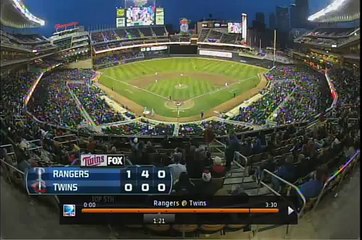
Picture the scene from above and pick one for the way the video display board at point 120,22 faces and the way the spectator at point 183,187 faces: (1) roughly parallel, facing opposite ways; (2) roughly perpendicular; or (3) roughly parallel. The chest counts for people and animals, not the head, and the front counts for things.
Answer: roughly parallel, facing opposite ways

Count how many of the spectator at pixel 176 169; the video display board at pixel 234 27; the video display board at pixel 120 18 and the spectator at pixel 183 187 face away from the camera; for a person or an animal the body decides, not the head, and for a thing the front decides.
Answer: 2

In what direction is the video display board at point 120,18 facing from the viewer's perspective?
toward the camera

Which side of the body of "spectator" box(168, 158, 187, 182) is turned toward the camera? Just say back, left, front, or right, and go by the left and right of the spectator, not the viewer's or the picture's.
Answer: back

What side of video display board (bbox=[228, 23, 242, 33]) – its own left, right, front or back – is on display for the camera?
front

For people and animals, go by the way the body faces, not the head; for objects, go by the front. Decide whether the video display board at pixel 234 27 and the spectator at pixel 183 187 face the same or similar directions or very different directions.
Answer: very different directions

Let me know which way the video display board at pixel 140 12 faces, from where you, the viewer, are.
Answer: facing the viewer

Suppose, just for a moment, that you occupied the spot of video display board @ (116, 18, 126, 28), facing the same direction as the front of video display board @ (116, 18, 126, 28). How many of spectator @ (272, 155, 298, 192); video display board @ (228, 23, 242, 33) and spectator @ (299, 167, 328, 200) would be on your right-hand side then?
0

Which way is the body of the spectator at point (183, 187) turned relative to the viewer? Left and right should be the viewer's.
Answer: facing away from the viewer

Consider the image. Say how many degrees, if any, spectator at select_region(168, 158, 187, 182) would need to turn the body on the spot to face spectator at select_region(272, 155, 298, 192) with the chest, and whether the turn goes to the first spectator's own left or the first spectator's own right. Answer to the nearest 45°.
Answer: approximately 90° to the first spectator's own right

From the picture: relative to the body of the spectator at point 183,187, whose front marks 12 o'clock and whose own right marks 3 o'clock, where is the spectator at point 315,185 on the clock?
the spectator at point 315,185 is roughly at 3 o'clock from the spectator at point 183,187.

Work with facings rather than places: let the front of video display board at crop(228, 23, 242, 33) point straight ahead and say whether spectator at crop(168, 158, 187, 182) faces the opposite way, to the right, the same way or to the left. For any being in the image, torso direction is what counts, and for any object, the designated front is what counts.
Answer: the opposite way

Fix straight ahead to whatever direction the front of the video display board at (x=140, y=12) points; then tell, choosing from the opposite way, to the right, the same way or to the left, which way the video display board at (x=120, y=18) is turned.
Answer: the same way

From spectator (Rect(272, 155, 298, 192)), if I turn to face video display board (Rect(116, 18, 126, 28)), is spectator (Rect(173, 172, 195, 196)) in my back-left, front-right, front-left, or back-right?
front-left
